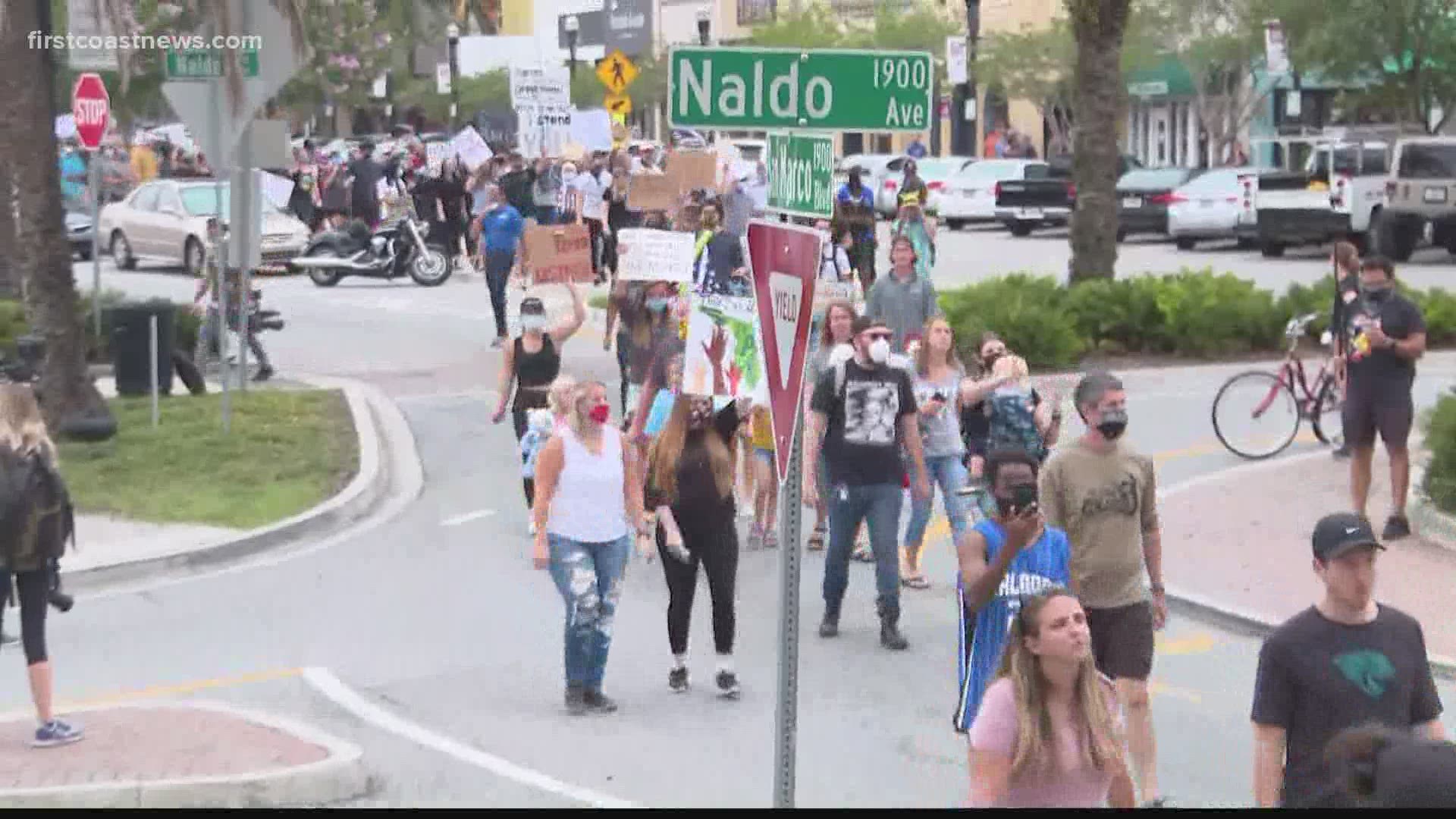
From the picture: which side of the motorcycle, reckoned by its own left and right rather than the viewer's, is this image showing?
right

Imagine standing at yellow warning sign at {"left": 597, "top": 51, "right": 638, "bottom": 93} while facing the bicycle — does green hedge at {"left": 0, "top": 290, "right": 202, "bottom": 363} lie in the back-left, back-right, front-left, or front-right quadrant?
front-right

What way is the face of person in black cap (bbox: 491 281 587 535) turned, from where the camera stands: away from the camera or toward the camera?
toward the camera

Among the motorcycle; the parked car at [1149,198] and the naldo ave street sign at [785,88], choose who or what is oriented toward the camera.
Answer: the naldo ave street sign

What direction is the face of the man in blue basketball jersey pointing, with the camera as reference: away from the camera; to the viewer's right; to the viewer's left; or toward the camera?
toward the camera

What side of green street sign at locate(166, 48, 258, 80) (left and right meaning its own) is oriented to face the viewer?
front

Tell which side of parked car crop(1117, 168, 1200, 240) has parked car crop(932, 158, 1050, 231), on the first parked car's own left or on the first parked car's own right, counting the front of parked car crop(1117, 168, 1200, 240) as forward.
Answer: on the first parked car's own left

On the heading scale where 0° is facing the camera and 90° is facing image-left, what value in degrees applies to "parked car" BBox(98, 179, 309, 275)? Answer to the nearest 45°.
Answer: approximately 315°

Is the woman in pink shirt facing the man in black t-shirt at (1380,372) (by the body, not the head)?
no

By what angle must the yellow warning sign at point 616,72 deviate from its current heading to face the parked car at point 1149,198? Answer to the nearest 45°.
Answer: approximately 90° to its left

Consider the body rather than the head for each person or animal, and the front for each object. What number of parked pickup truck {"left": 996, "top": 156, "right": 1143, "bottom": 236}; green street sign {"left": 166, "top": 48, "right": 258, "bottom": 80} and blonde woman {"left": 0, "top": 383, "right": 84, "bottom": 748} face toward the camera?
1

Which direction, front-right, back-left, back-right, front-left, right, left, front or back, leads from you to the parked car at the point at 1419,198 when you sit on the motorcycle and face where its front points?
front

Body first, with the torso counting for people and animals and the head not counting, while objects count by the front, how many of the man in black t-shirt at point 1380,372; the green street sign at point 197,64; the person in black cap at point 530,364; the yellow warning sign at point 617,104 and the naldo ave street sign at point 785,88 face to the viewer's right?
0

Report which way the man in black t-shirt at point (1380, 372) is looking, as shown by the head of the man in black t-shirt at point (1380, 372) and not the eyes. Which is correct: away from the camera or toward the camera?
toward the camera

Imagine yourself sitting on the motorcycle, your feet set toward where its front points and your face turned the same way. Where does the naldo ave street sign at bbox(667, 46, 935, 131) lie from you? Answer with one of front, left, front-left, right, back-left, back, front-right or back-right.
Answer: right
